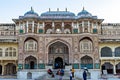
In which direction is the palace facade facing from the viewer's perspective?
toward the camera
